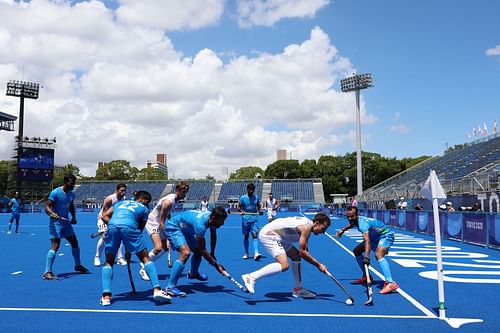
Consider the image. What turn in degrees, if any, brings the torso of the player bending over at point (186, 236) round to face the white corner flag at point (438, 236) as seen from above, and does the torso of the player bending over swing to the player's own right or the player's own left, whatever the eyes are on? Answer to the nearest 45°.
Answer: approximately 45° to the player's own right

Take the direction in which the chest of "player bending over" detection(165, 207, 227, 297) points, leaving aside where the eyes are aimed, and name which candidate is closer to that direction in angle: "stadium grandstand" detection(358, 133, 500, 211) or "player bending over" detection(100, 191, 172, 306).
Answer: the stadium grandstand

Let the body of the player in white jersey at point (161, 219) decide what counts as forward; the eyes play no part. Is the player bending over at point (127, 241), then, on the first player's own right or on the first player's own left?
on the first player's own right

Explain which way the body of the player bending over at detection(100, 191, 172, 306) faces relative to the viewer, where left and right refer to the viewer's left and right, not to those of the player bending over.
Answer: facing away from the viewer and to the right of the viewer

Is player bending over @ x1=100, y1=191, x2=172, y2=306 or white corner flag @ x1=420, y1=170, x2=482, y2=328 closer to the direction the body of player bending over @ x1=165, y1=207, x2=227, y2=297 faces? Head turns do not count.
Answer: the white corner flag

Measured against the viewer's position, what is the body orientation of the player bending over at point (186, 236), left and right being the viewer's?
facing to the right of the viewer

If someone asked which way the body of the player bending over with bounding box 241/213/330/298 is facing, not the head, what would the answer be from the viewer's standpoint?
to the viewer's right

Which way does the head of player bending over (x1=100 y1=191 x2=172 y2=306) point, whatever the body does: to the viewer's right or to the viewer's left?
to the viewer's right

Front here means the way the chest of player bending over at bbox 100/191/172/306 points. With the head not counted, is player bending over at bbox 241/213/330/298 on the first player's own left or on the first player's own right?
on the first player's own right
